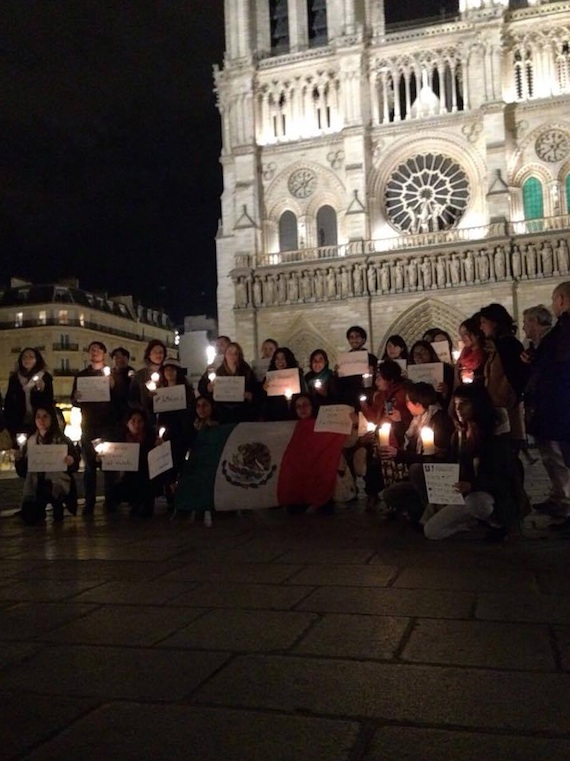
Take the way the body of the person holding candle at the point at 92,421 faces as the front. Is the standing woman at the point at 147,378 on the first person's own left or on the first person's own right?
on the first person's own left

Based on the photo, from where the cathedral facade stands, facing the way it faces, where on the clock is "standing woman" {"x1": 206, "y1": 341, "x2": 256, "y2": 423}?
The standing woman is roughly at 12 o'clock from the cathedral facade.

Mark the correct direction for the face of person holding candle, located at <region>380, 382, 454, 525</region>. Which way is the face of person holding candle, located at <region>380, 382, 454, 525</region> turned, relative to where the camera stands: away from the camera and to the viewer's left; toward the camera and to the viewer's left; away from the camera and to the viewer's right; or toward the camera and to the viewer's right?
toward the camera and to the viewer's left

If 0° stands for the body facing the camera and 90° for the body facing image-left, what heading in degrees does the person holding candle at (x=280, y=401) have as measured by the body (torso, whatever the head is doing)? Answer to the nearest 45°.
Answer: approximately 0°

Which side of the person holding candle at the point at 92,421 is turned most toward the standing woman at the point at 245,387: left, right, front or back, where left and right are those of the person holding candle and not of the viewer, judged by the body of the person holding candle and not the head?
left

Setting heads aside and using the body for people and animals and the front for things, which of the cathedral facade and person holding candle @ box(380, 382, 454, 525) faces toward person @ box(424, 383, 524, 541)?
the cathedral facade

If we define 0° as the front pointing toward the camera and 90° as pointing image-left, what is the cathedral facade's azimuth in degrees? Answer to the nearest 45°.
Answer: approximately 0°
